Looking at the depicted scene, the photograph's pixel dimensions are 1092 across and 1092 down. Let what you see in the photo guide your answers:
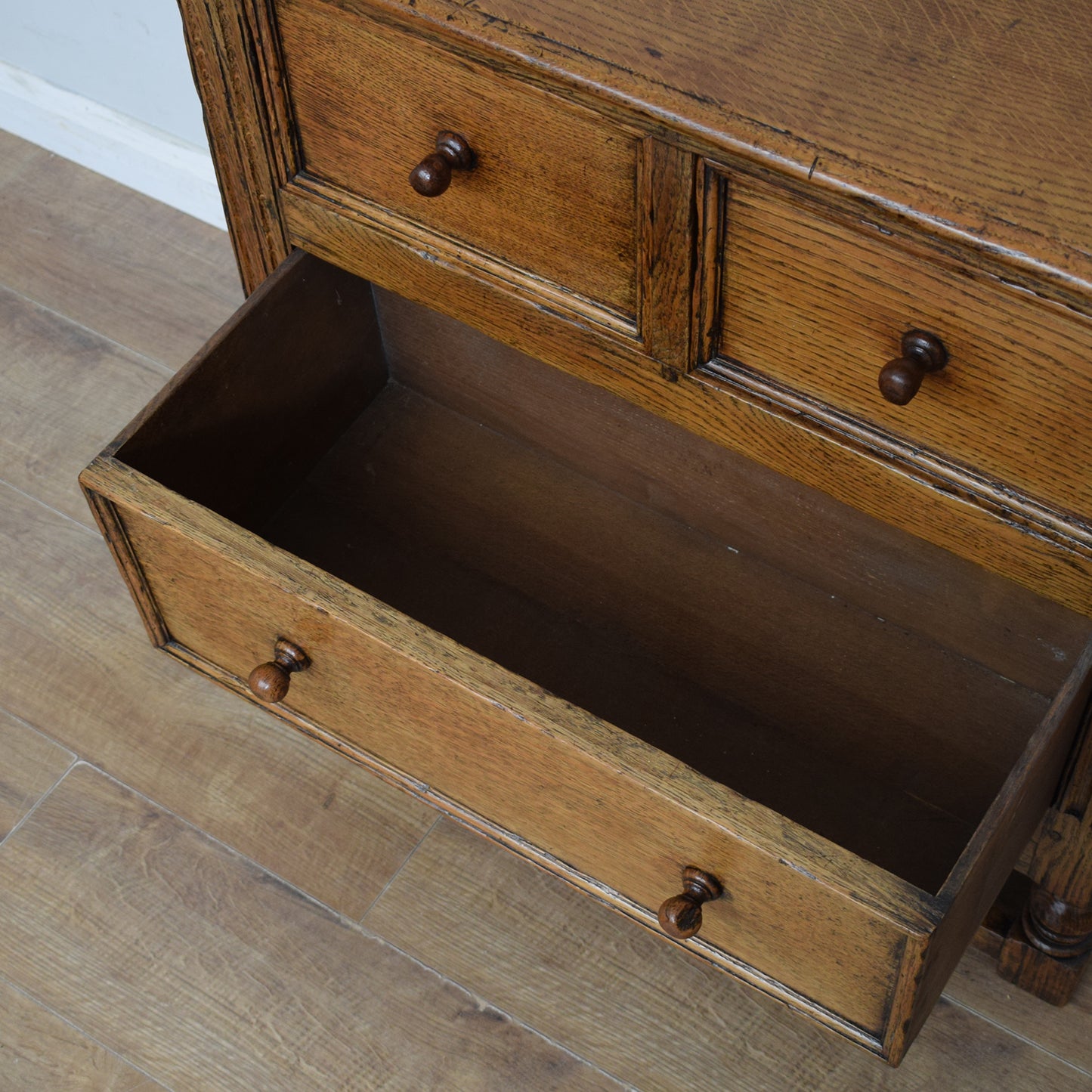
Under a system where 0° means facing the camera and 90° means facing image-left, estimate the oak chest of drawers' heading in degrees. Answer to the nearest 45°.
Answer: approximately 45°
